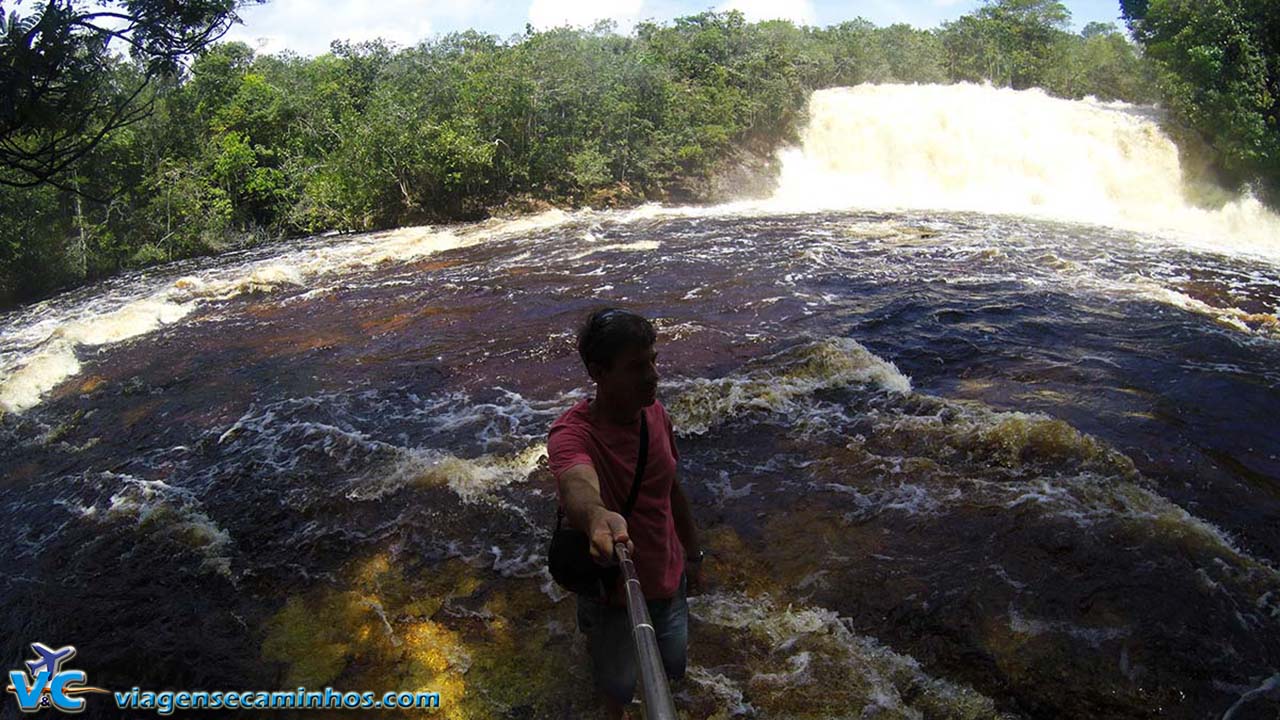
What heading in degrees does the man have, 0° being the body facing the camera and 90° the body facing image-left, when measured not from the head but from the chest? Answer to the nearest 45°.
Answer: approximately 315°
